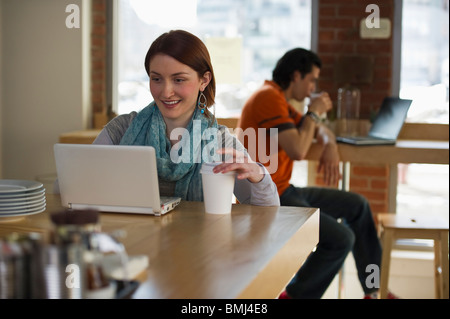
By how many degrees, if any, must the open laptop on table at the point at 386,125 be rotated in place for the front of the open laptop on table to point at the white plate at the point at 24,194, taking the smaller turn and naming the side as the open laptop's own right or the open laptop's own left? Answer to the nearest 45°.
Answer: approximately 45° to the open laptop's own left

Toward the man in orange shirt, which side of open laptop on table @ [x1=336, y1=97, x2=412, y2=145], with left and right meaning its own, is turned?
front

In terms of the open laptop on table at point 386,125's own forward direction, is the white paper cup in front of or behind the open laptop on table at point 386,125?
in front

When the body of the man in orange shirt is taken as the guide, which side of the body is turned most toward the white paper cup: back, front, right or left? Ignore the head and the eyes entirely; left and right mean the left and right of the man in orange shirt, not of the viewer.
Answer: right

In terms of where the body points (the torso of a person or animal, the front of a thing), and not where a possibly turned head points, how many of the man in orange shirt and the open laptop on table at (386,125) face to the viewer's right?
1

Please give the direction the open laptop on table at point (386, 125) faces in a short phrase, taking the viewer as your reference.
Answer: facing the viewer and to the left of the viewer

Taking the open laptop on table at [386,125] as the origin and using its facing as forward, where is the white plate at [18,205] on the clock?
The white plate is roughly at 11 o'clock from the open laptop on table.

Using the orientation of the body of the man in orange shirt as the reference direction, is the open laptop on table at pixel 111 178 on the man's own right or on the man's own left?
on the man's own right

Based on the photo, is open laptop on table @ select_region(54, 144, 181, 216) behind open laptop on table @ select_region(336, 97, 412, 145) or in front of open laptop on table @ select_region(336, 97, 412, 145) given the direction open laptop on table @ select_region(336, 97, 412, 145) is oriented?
in front

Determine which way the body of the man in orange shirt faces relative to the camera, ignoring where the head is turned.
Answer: to the viewer's right
